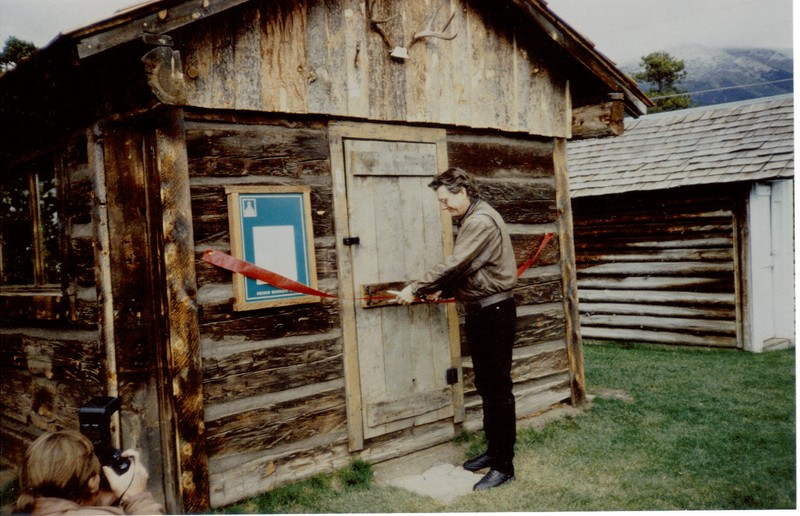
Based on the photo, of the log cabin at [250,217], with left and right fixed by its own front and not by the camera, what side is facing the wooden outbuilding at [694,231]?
left

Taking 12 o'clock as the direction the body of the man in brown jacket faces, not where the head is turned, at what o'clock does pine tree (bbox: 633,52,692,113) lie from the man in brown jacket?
The pine tree is roughly at 4 o'clock from the man in brown jacket.

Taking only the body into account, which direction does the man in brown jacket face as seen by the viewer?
to the viewer's left

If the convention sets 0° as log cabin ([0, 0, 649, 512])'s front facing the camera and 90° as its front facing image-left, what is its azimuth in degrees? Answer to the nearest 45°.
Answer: approximately 315°

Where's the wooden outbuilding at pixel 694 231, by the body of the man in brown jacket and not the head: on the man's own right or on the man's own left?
on the man's own right

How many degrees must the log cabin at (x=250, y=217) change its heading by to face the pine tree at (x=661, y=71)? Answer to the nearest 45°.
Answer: approximately 90° to its left
